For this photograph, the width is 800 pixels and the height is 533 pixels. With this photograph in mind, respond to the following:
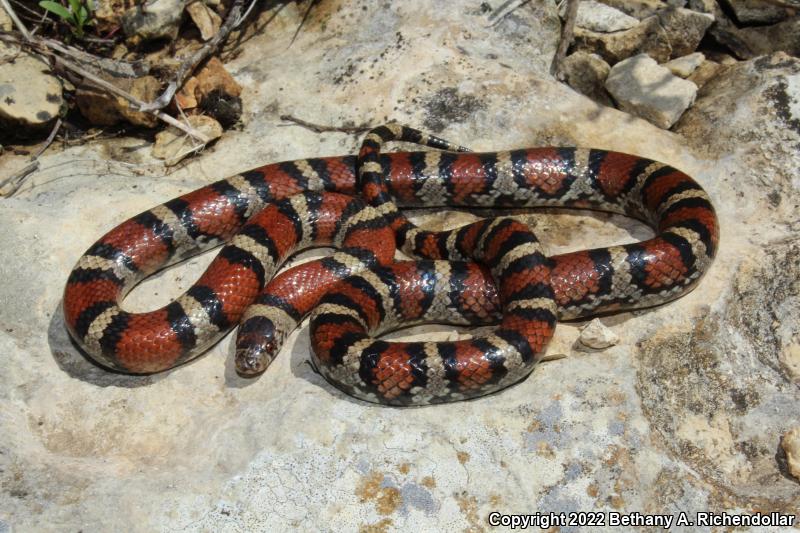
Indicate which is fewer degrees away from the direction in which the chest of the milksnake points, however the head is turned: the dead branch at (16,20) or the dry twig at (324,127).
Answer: the dead branch

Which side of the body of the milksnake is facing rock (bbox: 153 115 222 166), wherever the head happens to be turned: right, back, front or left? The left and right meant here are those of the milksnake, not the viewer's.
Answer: right

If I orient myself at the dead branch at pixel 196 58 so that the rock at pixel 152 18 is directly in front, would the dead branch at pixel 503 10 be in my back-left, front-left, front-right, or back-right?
back-right

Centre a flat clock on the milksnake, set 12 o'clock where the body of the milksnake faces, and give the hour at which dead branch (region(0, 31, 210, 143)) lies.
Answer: The dead branch is roughly at 3 o'clock from the milksnake.

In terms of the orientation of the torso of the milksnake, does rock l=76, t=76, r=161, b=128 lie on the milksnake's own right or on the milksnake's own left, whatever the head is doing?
on the milksnake's own right

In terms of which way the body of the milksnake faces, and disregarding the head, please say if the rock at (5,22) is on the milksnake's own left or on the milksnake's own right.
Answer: on the milksnake's own right

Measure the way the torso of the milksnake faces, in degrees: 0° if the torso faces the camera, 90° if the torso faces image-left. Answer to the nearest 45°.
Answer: approximately 45°

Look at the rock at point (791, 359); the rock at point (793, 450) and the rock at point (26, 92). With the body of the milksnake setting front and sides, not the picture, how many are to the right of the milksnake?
1

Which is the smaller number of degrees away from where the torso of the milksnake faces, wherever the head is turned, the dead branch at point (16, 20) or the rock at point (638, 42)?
the dead branch

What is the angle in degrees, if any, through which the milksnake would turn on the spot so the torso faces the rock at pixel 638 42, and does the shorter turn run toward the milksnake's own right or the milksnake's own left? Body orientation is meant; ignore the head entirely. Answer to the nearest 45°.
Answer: approximately 180°

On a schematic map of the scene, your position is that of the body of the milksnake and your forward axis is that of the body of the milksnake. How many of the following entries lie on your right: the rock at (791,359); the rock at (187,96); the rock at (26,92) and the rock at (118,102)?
3

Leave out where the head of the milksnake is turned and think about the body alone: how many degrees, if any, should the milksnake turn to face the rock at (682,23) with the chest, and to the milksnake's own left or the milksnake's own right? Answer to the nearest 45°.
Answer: approximately 180°

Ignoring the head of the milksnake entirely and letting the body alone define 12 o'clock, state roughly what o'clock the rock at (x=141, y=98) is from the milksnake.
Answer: The rock is roughly at 3 o'clock from the milksnake.

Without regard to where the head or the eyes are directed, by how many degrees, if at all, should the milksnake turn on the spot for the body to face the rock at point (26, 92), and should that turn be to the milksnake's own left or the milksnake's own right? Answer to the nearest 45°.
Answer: approximately 90° to the milksnake's own right

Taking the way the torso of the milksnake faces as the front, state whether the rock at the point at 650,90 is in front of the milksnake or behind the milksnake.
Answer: behind

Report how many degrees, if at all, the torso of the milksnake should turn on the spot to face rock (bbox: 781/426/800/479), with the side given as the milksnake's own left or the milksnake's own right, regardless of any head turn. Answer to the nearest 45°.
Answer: approximately 90° to the milksnake's own left

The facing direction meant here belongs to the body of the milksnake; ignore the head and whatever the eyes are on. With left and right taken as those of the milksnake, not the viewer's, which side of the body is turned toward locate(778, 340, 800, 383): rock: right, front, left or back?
left
